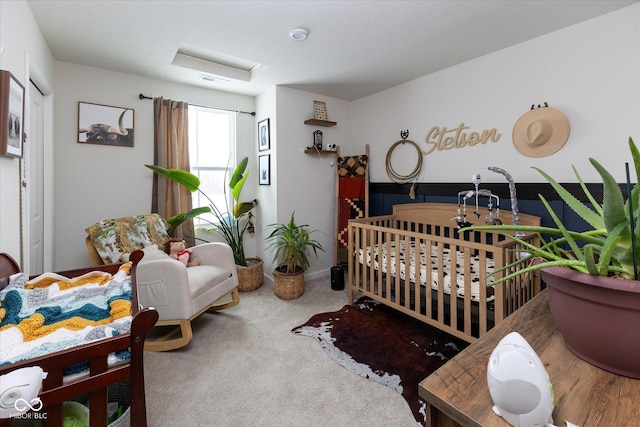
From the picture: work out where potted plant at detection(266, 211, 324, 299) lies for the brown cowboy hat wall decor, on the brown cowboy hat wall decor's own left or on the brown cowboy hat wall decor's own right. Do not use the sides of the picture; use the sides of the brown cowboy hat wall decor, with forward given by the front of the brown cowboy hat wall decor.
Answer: on the brown cowboy hat wall decor's own right

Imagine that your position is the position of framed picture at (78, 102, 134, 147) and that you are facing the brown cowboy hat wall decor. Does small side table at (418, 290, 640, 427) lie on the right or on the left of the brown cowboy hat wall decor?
right

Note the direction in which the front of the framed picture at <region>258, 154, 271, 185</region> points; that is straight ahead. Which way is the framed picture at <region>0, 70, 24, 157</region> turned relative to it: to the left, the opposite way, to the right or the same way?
the opposite way

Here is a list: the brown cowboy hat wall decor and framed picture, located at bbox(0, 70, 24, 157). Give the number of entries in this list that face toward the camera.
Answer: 1

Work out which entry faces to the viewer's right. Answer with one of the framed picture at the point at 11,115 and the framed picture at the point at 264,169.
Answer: the framed picture at the point at 11,115

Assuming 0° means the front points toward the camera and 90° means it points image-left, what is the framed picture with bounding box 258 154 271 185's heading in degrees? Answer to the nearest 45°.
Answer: approximately 45°

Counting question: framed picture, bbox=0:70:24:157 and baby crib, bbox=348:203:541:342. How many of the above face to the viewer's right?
1

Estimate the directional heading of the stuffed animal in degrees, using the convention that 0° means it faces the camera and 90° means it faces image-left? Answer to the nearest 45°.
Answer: approximately 315°

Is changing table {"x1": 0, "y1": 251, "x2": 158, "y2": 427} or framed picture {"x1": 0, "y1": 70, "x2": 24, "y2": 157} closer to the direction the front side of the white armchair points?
the changing table

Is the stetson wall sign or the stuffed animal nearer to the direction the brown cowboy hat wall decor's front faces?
the stuffed animal
